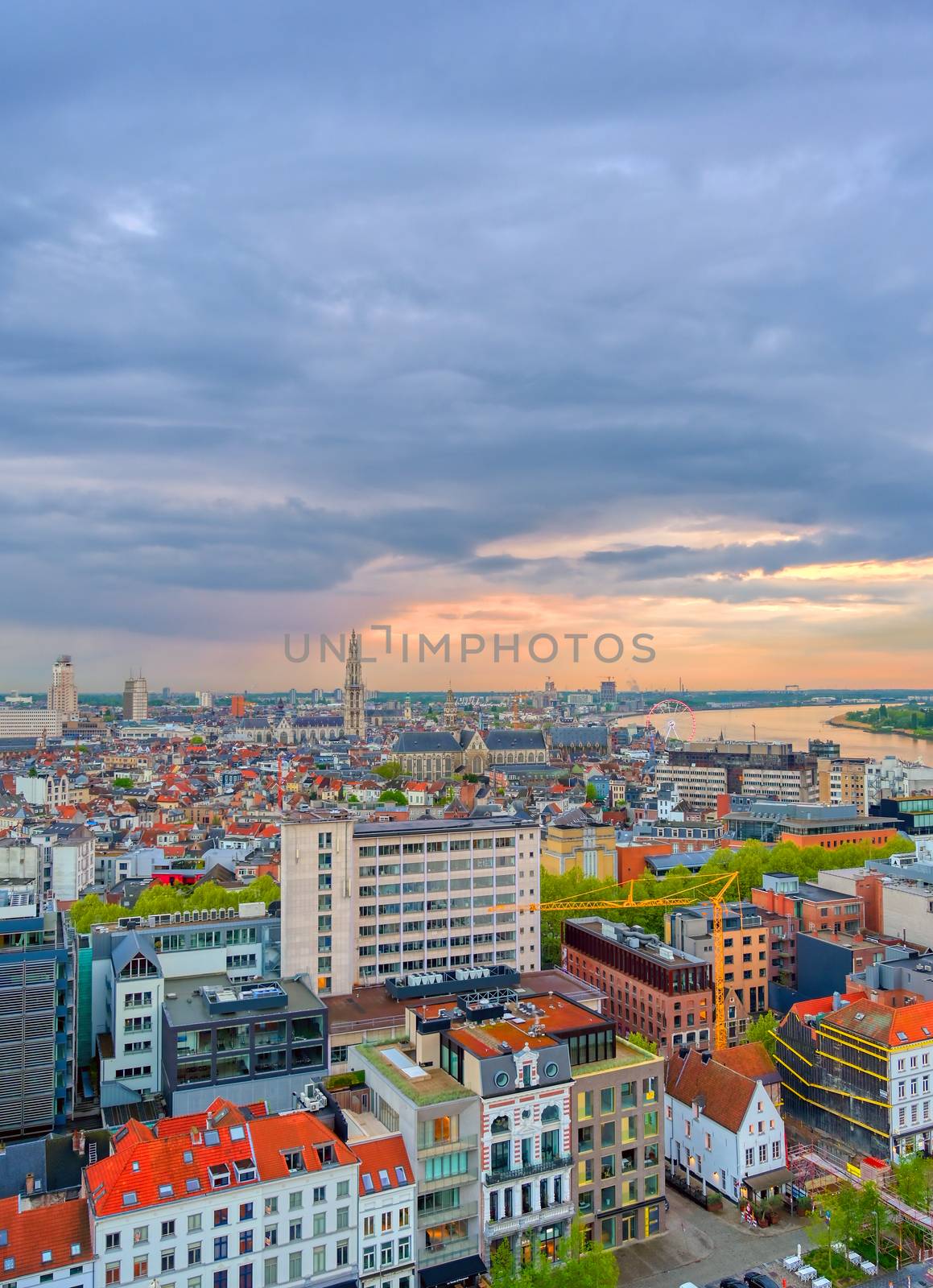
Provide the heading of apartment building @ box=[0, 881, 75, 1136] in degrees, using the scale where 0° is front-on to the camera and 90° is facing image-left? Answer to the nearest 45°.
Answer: approximately 0°

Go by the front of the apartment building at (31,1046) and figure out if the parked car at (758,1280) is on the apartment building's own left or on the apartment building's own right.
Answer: on the apartment building's own left

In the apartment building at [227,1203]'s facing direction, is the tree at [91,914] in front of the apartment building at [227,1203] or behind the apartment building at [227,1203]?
behind

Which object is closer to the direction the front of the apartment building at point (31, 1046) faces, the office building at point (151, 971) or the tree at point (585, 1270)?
the tree

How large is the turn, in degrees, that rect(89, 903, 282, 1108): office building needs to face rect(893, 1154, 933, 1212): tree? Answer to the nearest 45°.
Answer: approximately 45° to its left

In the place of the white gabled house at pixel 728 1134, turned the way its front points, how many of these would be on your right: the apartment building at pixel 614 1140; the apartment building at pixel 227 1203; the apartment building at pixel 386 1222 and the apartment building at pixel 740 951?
3

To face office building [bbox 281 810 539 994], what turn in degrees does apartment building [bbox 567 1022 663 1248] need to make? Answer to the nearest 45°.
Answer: approximately 180°

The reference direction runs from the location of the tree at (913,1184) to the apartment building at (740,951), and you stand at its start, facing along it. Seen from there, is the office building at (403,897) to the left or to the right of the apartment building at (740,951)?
left

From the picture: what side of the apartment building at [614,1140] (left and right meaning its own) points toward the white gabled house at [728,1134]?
left

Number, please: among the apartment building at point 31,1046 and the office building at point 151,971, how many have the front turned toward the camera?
2

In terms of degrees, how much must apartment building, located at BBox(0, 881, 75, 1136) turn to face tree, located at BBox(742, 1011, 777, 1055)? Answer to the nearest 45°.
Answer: approximately 90° to its left

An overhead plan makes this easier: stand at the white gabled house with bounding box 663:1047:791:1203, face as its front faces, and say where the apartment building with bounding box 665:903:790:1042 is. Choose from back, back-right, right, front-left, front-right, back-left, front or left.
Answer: back-left

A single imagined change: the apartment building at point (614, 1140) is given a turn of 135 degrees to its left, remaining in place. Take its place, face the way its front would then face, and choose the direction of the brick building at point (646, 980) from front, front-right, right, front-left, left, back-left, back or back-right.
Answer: front
